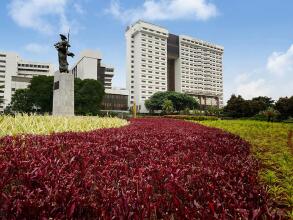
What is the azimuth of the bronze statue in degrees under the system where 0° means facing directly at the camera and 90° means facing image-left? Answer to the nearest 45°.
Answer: approximately 45°
